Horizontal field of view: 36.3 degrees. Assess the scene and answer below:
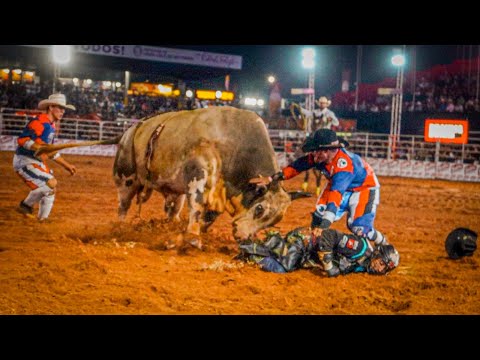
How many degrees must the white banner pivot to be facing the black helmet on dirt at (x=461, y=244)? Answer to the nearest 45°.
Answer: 0° — it already faces it

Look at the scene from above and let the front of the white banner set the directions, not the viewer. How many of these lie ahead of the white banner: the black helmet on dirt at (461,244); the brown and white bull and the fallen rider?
3

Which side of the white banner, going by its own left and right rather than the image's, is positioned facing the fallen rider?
front

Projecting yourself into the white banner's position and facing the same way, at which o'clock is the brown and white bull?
The brown and white bull is roughly at 12 o'clock from the white banner.

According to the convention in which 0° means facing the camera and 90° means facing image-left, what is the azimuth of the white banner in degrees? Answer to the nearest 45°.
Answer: approximately 0°

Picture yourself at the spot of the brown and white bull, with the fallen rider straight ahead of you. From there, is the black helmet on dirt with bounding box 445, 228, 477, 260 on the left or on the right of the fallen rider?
left
